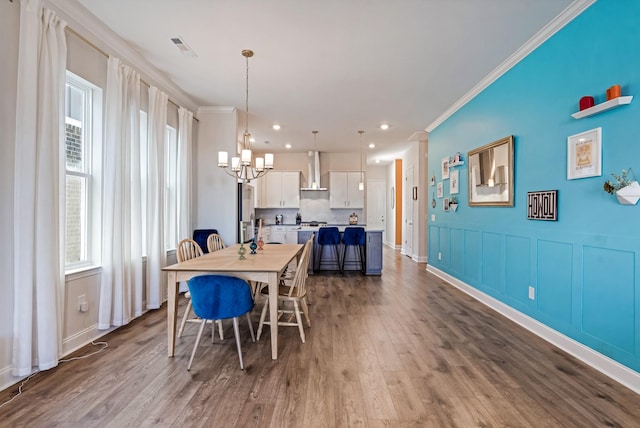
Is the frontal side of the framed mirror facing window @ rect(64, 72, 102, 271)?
yes

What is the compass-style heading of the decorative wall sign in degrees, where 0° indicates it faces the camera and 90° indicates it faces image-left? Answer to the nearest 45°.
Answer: approximately 45°

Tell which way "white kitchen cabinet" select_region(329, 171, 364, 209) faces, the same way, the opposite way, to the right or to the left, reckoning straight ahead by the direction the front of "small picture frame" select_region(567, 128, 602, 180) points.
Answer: to the left

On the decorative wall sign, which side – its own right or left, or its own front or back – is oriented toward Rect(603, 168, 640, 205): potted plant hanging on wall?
left

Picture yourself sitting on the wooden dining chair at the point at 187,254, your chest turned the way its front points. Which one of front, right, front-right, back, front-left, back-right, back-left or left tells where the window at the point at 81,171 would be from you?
back-right

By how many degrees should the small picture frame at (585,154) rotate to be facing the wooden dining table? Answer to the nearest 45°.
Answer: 0° — it already faces it

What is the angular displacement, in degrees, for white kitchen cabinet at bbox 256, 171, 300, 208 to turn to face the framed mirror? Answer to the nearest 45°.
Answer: approximately 45° to its left

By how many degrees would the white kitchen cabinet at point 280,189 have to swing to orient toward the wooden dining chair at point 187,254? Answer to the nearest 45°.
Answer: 0° — it already faces it

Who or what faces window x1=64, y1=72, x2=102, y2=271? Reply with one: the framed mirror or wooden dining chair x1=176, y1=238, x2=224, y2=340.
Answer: the framed mirror

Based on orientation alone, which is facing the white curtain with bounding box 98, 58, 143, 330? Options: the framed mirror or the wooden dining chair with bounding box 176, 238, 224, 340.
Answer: the framed mirror

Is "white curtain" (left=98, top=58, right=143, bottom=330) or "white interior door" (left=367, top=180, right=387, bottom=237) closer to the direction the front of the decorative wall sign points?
the white curtain
